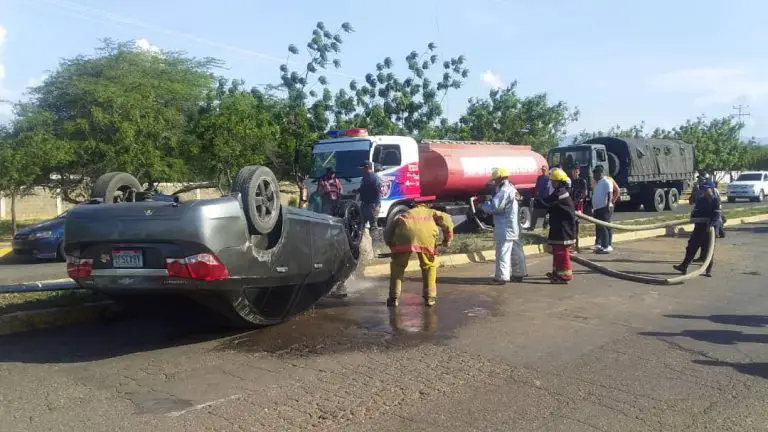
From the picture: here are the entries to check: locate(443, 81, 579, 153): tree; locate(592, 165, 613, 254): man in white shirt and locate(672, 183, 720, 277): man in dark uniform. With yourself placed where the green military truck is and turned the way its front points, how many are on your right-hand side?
1

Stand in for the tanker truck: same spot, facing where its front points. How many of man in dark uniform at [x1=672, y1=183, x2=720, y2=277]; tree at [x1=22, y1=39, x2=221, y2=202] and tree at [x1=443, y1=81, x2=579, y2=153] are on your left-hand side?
1

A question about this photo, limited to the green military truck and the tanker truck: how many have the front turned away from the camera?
0

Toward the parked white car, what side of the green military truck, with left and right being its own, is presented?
back

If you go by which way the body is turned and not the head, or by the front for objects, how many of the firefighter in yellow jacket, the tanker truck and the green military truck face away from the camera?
1

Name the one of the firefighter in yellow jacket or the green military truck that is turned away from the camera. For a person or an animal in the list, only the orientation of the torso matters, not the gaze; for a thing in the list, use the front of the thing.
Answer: the firefighter in yellow jacket

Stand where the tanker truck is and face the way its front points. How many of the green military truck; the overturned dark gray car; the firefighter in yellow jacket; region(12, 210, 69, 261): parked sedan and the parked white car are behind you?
2

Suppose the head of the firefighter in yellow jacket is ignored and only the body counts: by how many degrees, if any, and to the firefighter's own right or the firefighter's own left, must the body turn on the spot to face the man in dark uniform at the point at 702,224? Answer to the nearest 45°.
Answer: approximately 45° to the firefighter's own right

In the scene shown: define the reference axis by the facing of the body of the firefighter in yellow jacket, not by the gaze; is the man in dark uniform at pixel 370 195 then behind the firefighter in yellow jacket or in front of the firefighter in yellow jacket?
in front

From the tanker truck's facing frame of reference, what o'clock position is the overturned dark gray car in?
The overturned dark gray car is roughly at 11 o'clock from the tanker truck.

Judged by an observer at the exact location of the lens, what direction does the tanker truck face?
facing the viewer and to the left of the viewer

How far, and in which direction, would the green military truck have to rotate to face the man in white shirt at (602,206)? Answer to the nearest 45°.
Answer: approximately 45° to its left

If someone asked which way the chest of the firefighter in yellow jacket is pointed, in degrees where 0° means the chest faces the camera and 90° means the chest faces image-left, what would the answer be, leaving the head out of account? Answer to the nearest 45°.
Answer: approximately 180°

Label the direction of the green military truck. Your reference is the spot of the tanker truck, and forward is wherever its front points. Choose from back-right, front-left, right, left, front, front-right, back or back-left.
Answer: back

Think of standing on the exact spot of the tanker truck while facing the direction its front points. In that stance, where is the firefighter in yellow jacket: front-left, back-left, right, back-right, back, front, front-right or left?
front-left
